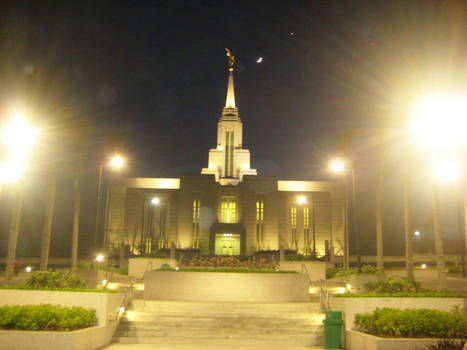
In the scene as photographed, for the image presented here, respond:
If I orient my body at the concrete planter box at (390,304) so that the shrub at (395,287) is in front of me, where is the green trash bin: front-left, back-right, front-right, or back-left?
back-left

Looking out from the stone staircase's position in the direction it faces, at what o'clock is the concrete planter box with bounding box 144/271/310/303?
The concrete planter box is roughly at 6 o'clock from the stone staircase.

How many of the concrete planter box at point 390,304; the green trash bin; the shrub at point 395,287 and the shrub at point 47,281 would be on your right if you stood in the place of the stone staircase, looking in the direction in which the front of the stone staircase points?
1

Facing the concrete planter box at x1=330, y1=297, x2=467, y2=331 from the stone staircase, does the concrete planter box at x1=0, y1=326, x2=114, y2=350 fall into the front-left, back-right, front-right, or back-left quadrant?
back-right

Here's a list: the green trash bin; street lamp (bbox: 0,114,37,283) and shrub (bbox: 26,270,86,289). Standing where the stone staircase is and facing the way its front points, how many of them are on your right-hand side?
2

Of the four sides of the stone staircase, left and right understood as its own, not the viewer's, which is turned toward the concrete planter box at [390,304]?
left

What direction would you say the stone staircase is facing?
toward the camera

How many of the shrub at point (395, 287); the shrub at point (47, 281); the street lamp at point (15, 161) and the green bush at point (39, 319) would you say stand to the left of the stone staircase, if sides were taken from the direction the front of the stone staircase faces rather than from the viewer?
1

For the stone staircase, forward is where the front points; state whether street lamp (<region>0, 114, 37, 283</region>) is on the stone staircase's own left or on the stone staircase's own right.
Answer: on the stone staircase's own right

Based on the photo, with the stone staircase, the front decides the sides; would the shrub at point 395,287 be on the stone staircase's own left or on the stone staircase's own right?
on the stone staircase's own left

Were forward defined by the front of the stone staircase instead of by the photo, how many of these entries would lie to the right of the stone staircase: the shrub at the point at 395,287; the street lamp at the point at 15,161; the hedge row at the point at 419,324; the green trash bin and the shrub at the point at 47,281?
2

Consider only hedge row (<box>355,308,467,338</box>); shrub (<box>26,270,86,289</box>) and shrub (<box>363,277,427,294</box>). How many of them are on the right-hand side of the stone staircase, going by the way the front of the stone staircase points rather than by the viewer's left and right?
1

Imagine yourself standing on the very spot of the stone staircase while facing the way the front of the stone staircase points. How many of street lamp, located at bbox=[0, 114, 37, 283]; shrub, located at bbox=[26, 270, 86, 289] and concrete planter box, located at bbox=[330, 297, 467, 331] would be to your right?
2

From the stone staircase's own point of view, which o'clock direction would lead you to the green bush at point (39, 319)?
The green bush is roughly at 2 o'clock from the stone staircase.

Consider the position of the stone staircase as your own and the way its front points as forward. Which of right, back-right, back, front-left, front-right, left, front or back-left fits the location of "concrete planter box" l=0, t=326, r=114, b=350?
front-right

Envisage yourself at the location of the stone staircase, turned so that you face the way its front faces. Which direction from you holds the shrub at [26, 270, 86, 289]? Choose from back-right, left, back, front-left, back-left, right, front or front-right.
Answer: right
